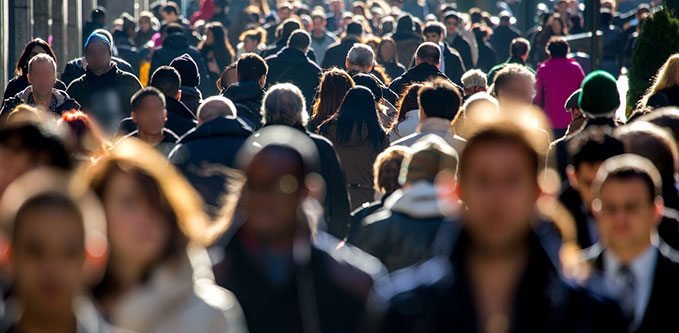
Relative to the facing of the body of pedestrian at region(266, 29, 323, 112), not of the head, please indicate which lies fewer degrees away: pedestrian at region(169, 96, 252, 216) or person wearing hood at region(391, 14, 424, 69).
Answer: the person wearing hood

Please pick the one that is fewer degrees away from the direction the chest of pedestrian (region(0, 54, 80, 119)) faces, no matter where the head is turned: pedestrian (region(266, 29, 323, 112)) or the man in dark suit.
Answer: the man in dark suit

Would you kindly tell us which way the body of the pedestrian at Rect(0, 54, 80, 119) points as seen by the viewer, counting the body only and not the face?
toward the camera

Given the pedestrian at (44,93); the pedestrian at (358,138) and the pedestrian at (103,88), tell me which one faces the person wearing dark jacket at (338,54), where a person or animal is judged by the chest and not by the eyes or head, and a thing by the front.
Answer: the pedestrian at (358,138)

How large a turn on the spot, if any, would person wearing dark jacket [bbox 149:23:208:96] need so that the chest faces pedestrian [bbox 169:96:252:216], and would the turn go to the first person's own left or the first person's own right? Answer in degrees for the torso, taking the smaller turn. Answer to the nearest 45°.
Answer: approximately 180°

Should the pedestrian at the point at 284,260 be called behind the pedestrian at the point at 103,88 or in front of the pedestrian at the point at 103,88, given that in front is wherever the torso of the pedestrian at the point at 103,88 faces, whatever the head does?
in front

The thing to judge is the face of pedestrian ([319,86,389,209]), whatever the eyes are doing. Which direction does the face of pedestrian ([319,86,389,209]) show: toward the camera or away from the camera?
away from the camera

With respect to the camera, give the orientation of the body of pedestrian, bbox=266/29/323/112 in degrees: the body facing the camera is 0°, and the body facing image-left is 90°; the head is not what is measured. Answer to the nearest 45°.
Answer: approximately 180°

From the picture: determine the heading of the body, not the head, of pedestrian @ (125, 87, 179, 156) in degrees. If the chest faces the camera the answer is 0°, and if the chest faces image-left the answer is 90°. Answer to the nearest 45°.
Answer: approximately 0°

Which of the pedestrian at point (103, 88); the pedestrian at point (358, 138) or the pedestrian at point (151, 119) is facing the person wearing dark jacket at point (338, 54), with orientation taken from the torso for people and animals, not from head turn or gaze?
the pedestrian at point (358, 138)

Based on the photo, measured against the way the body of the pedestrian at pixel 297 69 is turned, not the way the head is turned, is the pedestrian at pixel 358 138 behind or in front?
behind

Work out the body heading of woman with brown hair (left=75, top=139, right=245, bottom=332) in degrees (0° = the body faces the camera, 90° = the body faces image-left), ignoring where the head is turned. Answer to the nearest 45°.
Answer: approximately 45°

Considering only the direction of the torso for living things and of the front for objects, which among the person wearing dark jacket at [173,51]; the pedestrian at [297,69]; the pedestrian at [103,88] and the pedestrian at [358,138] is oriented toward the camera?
the pedestrian at [103,88]

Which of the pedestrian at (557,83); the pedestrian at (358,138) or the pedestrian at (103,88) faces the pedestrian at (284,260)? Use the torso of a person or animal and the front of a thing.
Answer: the pedestrian at (103,88)
